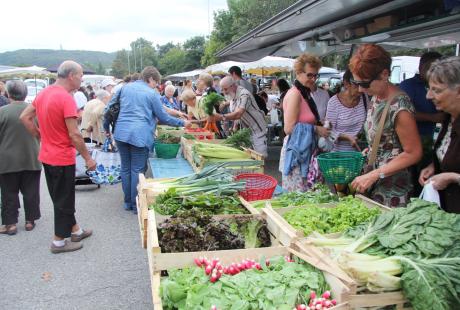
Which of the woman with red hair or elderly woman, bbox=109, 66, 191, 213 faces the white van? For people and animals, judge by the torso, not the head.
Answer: the elderly woman

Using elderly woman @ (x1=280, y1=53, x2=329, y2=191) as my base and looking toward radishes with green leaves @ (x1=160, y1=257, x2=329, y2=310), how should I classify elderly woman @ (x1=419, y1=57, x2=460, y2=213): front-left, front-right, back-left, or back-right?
front-left

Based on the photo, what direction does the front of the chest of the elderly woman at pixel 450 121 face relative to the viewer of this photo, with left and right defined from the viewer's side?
facing to the left of the viewer

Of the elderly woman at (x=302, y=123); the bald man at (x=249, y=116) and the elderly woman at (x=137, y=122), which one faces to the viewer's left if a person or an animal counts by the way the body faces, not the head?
the bald man

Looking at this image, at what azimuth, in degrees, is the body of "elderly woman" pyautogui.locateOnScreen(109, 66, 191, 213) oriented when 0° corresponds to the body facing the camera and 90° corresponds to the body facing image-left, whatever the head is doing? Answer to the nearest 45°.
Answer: approximately 225°

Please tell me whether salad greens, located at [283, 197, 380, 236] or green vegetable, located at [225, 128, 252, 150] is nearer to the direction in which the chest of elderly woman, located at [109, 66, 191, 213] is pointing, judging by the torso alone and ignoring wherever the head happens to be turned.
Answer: the green vegetable

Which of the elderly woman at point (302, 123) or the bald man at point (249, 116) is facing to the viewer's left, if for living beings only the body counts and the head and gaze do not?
the bald man

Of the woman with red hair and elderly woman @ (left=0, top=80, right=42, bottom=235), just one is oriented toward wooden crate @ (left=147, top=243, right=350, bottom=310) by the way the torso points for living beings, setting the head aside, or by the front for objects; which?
the woman with red hair

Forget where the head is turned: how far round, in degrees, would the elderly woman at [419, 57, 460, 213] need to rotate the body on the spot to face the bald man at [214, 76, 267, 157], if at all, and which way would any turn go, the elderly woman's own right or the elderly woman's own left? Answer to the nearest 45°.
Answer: approximately 45° to the elderly woman's own right

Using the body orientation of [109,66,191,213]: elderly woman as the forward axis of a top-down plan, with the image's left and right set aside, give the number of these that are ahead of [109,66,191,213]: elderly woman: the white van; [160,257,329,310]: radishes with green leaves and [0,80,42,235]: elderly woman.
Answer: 1

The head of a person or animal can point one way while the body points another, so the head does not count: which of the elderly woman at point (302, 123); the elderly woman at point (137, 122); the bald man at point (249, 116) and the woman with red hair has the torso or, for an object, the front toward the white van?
the elderly woman at point (137, 122)

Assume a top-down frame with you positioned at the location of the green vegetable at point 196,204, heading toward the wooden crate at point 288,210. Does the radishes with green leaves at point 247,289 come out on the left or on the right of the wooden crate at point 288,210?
right

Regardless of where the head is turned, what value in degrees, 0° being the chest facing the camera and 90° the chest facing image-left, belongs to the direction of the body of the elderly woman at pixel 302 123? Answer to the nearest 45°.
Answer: approximately 315°

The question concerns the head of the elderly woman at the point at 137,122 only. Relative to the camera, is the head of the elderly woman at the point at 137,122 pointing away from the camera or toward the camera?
away from the camera

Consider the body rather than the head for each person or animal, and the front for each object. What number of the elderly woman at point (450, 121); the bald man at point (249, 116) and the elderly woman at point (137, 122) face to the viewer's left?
2
